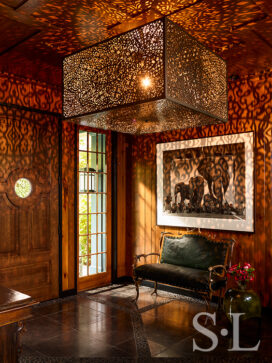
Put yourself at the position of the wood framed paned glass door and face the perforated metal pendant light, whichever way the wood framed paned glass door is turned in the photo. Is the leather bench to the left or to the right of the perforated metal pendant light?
left

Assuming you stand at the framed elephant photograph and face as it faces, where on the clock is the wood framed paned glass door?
The wood framed paned glass door is roughly at 2 o'clock from the framed elephant photograph.

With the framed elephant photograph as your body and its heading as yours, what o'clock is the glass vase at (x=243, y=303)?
The glass vase is roughly at 10 o'clock from the framed elephant photograph.

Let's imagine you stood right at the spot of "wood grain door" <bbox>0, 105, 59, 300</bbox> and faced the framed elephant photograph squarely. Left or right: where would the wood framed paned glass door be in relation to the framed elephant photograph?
left

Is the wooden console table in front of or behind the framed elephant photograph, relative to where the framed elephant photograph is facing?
in front

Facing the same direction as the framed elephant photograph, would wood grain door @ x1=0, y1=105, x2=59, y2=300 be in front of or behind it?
in front

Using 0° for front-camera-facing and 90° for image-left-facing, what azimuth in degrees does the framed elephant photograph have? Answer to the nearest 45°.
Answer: approximately 45°
